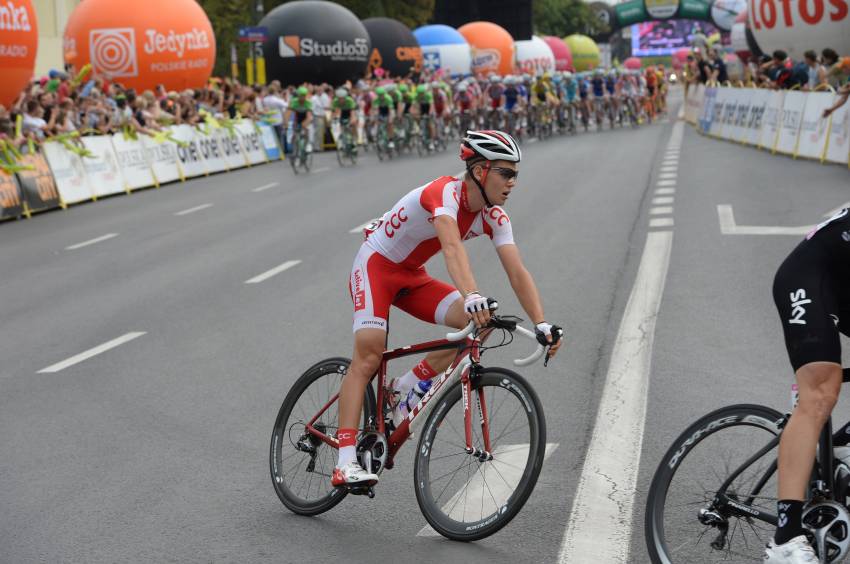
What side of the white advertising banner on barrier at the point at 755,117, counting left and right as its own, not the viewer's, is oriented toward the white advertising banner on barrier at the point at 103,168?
front

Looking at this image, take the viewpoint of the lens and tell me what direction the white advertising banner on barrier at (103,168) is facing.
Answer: facing the viewer and to the right of the viewer

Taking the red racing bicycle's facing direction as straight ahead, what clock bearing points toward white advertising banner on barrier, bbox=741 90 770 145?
The white advertising banner on barrier is roughly at 8 o'clock from the red racing bicycle.

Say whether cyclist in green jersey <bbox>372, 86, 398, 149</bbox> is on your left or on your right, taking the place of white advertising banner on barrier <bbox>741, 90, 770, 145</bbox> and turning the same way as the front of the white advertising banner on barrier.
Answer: on your right

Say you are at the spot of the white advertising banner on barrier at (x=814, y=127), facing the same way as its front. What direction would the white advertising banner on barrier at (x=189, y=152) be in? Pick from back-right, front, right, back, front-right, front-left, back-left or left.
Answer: front-right

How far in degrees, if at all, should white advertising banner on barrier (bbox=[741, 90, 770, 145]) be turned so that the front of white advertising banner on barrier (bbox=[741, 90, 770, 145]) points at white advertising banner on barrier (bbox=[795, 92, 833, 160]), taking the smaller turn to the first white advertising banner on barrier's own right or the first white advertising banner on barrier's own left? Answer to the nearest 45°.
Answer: approximately 45° to the first white advertising banner on barrier's own left

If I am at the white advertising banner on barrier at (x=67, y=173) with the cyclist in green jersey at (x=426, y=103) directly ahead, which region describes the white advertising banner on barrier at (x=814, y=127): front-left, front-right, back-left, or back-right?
front-right

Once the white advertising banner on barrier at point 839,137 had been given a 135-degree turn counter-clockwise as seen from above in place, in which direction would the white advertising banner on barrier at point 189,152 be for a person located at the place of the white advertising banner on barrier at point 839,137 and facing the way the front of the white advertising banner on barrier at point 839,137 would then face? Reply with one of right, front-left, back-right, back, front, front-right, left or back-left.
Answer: back

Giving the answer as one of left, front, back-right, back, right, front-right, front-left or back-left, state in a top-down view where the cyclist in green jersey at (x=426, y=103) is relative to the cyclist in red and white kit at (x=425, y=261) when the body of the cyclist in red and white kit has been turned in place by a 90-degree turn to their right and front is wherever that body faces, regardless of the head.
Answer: back-right

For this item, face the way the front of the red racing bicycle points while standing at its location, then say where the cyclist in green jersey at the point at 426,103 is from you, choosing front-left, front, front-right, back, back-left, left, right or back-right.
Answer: back-left

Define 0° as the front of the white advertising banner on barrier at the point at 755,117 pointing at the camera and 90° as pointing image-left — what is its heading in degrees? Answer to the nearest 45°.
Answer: approximately 45°

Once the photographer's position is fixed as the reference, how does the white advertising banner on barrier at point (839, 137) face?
facing the viewer and to the left of the viewer

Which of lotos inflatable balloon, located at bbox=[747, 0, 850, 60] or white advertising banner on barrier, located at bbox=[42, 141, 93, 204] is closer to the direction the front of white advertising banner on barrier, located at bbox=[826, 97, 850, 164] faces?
the white advertising banner on barrier

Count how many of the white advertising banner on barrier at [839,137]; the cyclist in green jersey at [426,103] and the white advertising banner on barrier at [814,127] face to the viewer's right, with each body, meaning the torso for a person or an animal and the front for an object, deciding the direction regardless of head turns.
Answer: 0

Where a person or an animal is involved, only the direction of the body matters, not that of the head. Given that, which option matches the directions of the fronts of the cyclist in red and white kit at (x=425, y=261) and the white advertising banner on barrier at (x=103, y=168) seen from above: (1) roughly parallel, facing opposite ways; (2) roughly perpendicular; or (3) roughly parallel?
roughly parallel

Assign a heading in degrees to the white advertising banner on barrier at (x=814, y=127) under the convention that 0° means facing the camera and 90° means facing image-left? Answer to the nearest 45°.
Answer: approximately 45°

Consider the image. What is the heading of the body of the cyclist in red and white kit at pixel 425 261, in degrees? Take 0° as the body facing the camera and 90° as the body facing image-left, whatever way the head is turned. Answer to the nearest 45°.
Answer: approximately 315°

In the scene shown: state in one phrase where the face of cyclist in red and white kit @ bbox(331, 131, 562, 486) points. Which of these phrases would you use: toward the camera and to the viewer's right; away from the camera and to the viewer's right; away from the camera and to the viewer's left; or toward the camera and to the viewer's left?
toward the camera and to the viewer's right

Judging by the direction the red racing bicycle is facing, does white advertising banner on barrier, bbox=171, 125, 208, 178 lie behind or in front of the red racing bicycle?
behind

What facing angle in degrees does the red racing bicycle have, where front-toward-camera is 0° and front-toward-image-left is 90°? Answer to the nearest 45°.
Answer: approximately 315°

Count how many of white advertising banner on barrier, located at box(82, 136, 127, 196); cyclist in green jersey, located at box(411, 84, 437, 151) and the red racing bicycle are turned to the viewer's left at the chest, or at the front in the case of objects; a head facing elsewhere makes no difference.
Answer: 0
